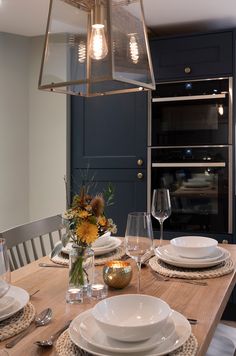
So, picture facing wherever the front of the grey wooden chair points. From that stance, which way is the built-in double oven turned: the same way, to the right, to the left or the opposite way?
to the right

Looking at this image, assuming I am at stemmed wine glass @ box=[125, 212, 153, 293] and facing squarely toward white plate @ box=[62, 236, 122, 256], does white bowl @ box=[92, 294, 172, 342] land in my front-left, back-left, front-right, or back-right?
back-left

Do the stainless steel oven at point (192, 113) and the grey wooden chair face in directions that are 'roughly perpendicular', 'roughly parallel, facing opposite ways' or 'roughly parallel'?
roughly perpendicular

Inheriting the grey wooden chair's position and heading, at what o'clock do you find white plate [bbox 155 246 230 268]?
The white plate is roughly at 12 o'clock from the grey wooden chair.
